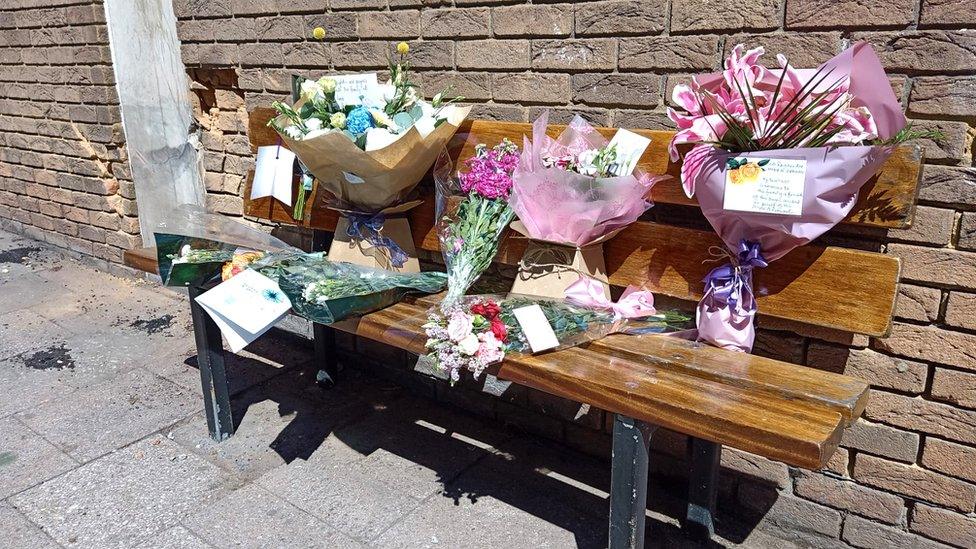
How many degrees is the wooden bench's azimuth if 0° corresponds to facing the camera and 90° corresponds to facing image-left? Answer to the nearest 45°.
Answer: approximately 45°

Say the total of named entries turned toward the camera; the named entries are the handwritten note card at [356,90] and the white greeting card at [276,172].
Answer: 2

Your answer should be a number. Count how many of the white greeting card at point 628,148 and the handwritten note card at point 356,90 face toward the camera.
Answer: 2

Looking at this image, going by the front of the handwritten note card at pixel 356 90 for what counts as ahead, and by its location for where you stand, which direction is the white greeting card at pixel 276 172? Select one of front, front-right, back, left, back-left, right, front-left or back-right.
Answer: back-right

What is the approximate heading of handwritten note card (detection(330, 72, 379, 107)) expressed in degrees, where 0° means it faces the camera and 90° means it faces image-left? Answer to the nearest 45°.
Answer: approximately 0°
